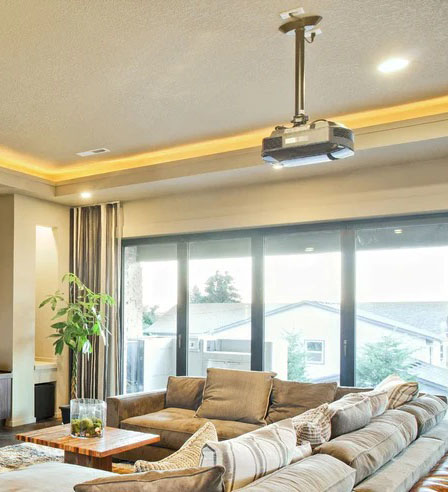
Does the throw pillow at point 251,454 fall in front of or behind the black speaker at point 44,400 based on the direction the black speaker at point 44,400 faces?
in front

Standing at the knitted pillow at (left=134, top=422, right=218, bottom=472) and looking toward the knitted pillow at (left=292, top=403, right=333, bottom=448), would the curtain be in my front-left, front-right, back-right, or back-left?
front-left

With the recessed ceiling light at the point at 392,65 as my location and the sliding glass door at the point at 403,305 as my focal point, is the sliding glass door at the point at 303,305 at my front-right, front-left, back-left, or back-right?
front-left

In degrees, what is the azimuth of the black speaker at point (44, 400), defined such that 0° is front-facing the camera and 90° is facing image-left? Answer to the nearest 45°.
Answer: approximately 315°

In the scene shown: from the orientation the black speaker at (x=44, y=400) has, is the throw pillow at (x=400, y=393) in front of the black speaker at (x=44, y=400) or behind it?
in front

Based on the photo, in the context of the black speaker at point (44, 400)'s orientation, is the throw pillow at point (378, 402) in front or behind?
in front
